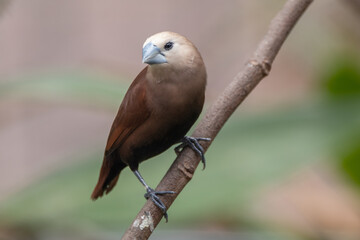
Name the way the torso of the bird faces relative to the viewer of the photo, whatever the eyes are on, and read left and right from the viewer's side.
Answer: facing the viewer and to the right of the viewer
